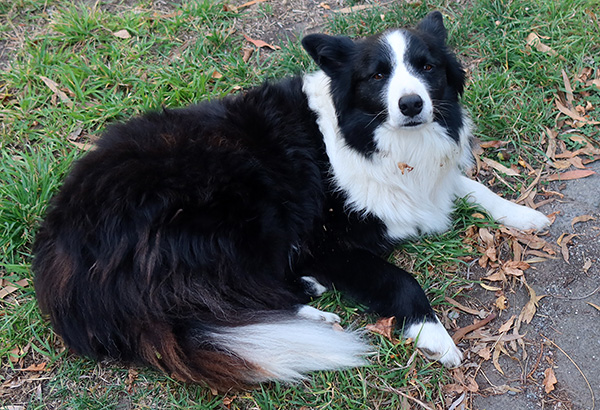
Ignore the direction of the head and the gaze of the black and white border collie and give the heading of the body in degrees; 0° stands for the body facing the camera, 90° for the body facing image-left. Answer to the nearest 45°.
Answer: approximately 315°

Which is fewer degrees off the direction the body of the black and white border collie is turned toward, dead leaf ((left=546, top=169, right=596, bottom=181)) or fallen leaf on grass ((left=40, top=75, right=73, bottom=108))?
the dead leaf

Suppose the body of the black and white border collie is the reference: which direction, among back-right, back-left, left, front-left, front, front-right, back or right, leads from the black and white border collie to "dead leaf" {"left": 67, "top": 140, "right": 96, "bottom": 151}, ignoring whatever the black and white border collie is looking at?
back

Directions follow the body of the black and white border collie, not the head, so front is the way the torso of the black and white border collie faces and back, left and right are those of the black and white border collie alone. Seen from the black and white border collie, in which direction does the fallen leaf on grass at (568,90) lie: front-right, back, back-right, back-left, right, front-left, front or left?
left

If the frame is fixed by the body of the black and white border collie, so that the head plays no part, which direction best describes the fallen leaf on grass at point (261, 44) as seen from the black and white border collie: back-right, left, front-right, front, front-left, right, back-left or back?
back-left
